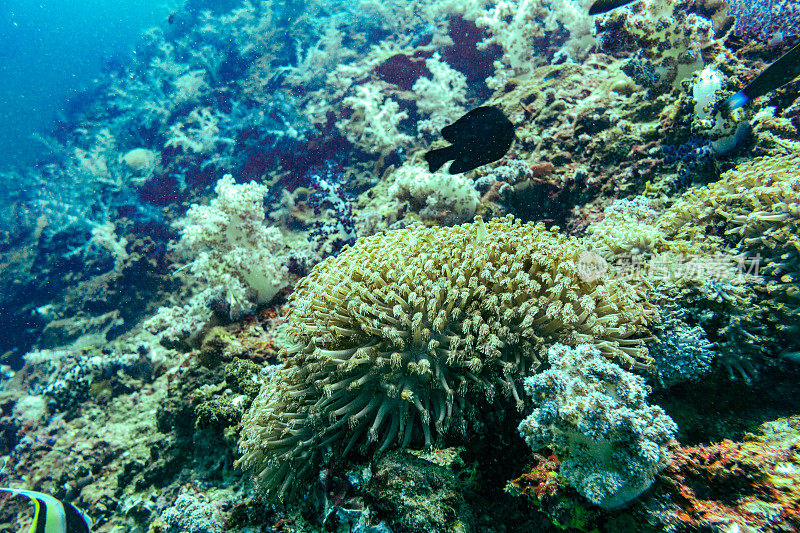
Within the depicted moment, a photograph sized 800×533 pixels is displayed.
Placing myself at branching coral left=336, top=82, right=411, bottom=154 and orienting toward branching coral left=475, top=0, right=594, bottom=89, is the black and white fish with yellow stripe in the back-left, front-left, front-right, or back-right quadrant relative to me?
back-right

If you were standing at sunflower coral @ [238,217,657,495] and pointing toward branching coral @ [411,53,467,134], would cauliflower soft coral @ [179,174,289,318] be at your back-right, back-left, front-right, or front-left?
front-left

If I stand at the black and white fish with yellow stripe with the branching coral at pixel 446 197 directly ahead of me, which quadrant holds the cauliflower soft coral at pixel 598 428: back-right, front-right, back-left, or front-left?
front-right

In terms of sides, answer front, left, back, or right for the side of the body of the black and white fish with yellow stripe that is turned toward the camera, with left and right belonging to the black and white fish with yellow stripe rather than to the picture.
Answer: right

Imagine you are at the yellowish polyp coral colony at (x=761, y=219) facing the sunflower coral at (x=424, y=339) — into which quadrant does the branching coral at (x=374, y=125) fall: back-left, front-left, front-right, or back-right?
front-right

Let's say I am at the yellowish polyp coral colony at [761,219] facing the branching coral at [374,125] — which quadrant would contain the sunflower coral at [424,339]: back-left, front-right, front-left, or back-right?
front-left

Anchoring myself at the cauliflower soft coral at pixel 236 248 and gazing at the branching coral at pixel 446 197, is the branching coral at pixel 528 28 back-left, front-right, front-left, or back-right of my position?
front-left

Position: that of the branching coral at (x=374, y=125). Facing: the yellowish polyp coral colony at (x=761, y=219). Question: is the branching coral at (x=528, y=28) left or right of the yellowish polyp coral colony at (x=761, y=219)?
left
